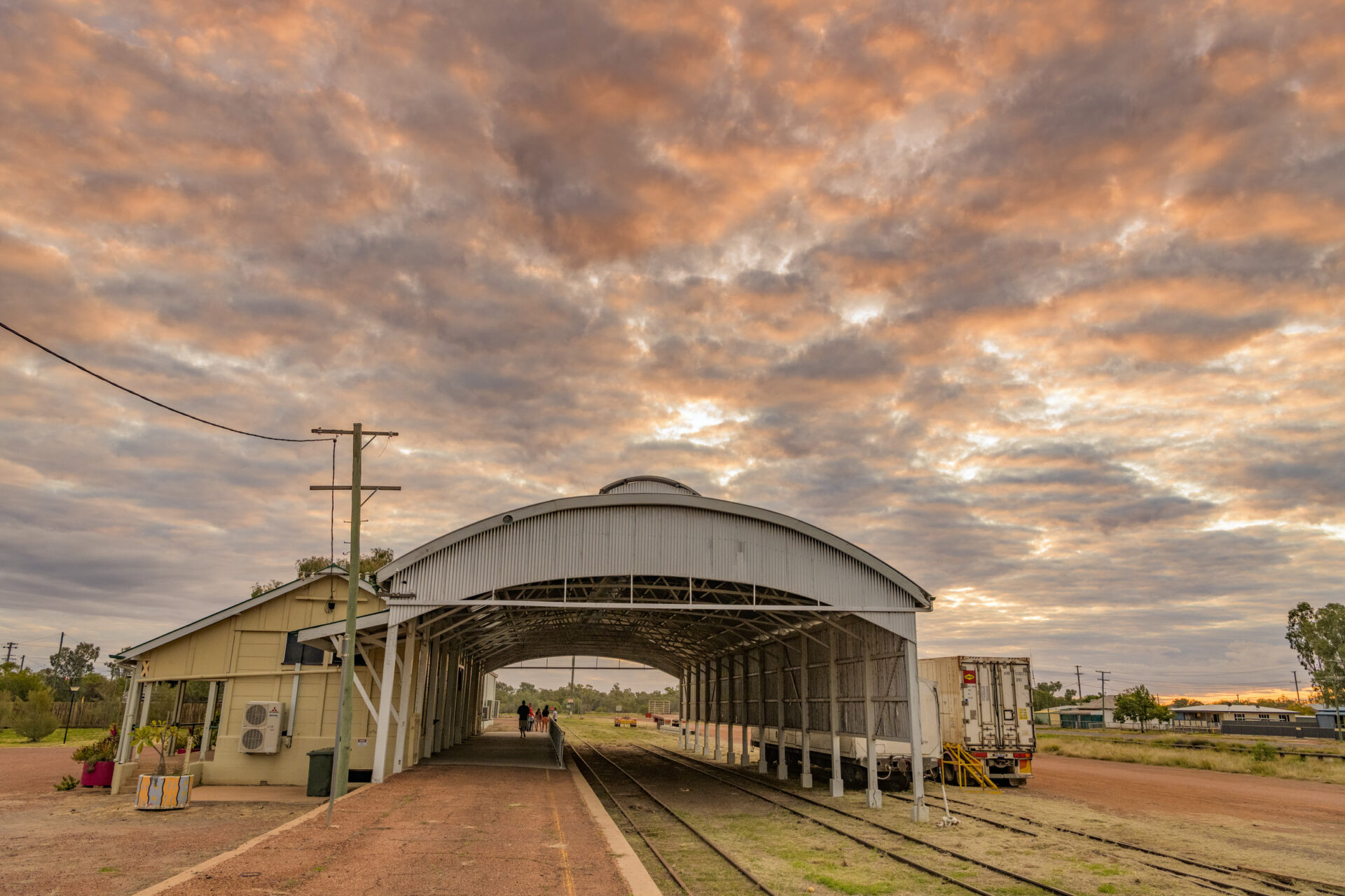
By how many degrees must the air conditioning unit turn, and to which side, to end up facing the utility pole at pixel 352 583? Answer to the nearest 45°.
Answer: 0° — it already faces it

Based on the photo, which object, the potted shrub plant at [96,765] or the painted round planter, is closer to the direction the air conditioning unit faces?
the painted round planter

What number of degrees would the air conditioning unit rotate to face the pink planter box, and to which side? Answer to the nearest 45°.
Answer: approximately 135° to its right

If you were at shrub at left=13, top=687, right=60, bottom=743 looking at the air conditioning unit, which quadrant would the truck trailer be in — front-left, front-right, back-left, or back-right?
front-left

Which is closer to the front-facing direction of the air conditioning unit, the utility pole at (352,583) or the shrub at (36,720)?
the utility pole

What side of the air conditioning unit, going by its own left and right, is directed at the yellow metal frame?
left

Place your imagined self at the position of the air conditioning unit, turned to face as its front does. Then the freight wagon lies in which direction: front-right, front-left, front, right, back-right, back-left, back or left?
left

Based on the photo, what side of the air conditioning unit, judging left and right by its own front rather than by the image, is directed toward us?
front

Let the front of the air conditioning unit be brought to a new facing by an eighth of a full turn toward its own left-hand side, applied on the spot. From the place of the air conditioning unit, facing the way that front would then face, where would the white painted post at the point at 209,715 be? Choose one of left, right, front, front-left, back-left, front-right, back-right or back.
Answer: back

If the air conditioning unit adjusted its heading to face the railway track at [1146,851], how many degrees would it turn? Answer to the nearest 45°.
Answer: approximately 45° to its left

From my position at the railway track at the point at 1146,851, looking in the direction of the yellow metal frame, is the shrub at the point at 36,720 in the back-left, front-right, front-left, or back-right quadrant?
front-left

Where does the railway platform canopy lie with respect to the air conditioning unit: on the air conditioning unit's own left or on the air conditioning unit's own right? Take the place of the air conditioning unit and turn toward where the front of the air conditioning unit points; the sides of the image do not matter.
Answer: on the air conditioning unit's own left
